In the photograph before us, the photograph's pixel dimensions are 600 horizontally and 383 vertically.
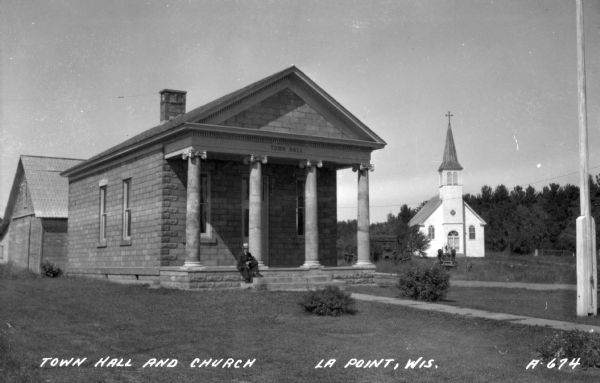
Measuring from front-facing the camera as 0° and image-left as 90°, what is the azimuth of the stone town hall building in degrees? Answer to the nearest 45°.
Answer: approximately 315°

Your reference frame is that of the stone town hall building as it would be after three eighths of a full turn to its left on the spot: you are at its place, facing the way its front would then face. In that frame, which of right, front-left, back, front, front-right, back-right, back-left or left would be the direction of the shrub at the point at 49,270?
front-left

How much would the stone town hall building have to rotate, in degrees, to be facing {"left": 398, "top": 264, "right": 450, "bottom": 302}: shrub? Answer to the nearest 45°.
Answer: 0° — it already faces it

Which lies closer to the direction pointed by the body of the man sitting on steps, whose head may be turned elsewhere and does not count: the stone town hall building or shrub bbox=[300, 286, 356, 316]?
the shrub

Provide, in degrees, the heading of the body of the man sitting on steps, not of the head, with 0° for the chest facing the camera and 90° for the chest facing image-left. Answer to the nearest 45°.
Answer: approximately 315°
